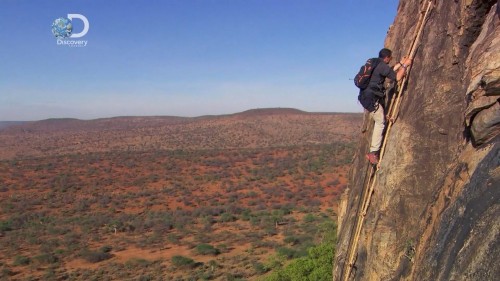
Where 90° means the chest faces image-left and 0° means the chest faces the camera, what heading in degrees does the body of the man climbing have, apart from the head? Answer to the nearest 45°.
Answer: approximately 270°
